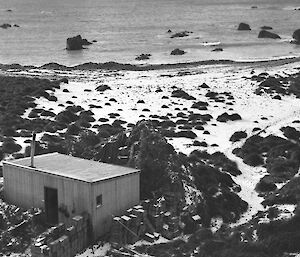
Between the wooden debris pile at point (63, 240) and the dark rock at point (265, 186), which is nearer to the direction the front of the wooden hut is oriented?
the wooden debris pile

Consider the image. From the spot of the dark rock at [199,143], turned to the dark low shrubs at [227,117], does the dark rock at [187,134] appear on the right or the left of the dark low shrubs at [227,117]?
left

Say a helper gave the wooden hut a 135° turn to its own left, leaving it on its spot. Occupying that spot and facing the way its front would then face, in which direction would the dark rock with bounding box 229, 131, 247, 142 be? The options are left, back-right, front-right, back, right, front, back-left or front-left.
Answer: front-left

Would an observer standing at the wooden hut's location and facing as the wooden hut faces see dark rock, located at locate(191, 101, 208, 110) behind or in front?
behind

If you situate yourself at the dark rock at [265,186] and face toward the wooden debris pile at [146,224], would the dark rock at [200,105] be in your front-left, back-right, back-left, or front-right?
back-right

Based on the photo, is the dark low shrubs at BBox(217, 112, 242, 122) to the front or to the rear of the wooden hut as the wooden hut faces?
to the rear

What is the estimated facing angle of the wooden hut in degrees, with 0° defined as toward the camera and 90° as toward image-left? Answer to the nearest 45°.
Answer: approximately 45°

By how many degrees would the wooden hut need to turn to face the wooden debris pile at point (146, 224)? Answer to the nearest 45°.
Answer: approximately 90° to its left

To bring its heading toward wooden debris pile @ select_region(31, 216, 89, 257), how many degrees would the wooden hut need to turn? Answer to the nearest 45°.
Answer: approximately 45° to its left
